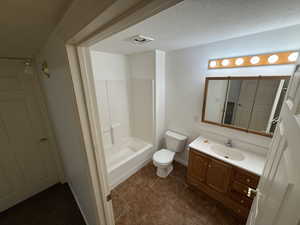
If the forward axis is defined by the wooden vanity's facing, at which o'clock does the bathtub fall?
The bathtub is roughly at 1 o'clock from the wooden vanity.

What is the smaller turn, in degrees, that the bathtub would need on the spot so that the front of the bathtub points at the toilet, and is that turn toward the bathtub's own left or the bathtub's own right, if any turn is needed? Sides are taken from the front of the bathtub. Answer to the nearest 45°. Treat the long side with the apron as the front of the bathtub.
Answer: approximately 45° to the bathtub's own left

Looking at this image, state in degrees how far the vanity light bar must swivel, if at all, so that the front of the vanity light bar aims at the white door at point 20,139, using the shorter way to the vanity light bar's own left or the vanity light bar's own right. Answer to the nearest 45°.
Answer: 0° — it already faces it

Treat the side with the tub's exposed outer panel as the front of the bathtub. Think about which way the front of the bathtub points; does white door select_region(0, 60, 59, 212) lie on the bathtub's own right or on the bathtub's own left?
on the bathtub's own right

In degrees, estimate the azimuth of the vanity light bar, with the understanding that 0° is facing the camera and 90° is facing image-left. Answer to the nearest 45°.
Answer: approximately 45°

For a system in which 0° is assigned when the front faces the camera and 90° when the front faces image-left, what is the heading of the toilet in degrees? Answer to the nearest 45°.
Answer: approximately 45°

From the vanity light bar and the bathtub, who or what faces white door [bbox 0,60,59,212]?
the vanity light bar
